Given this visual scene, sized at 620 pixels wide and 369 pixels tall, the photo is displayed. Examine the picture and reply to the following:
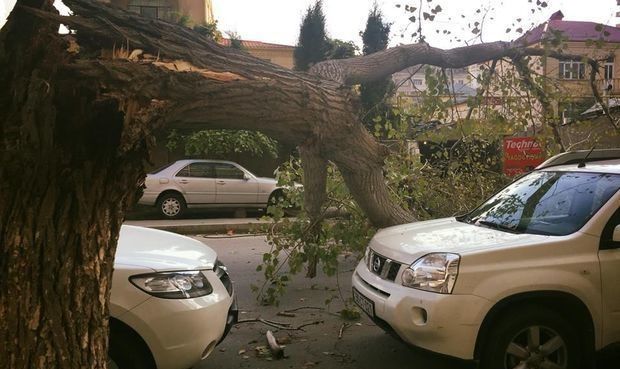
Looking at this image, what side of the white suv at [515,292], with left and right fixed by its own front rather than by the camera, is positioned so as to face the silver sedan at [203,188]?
right

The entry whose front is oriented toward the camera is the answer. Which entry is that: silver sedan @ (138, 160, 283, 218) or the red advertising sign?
the red advertising sign

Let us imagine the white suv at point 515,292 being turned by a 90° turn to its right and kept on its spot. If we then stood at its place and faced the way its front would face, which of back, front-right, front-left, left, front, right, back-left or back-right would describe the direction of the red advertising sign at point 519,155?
front-right

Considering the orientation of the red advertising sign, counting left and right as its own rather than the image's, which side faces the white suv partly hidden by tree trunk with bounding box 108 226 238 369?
front

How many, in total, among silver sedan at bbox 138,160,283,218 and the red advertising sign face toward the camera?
1

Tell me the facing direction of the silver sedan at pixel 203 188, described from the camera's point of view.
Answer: facing to the right of the viewer

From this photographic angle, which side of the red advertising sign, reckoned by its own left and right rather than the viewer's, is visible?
front

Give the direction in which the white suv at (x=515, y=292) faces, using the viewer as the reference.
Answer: facing the viewer and to the left of the viewer

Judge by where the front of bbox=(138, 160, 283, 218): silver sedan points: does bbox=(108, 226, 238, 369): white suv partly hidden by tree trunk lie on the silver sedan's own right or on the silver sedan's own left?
on the silver sedan's own right

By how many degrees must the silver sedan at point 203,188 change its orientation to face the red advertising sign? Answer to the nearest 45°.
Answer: approximately 45° to its right

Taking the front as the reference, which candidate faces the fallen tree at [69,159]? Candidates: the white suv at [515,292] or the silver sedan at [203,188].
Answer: the white suv

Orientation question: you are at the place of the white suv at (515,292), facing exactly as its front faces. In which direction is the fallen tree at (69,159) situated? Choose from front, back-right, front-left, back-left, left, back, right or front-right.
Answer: front

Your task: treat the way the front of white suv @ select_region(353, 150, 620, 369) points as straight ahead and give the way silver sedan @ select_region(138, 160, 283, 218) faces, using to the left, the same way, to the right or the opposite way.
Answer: the opposite way
